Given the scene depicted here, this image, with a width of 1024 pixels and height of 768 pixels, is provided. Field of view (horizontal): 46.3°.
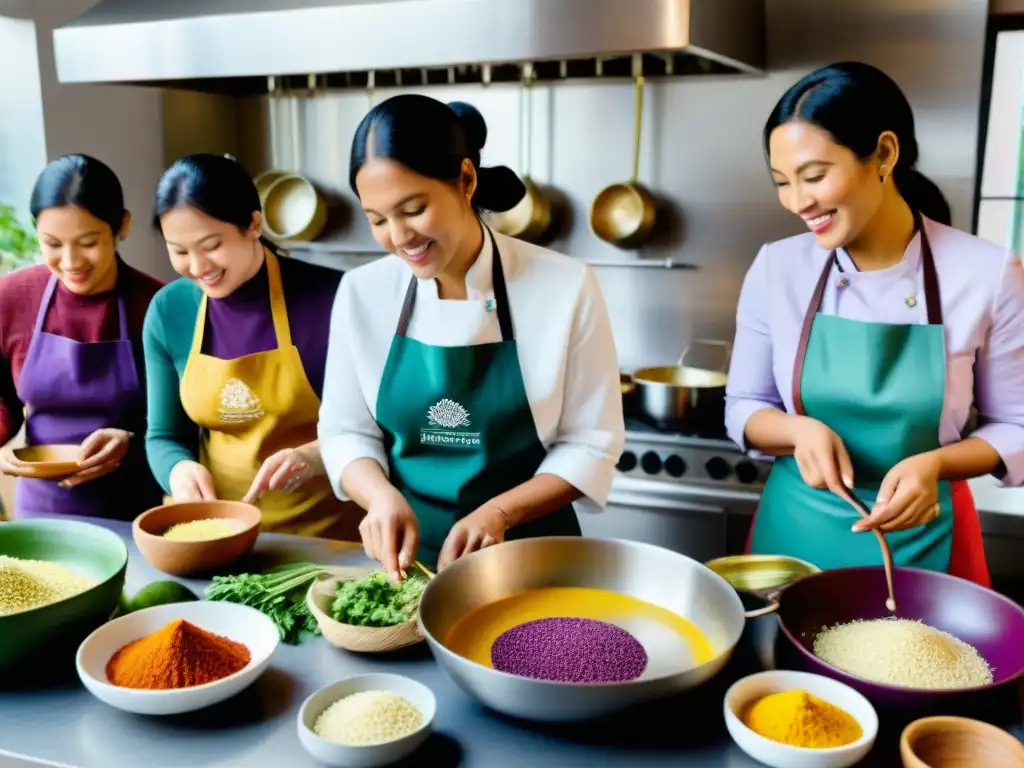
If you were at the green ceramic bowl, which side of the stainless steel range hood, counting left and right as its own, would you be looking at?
front

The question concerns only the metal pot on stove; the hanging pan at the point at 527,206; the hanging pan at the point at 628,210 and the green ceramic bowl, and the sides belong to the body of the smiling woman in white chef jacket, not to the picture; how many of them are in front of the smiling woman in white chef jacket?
1

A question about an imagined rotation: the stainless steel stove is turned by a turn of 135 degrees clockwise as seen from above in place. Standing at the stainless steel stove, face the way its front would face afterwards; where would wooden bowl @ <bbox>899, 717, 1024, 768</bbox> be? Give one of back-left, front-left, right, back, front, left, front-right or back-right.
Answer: back-left

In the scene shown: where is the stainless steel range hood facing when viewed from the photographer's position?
facing the viewer

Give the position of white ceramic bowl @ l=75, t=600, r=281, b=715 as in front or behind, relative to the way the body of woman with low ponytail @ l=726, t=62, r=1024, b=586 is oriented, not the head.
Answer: in front

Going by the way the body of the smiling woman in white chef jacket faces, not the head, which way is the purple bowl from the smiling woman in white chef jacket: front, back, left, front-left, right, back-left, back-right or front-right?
left

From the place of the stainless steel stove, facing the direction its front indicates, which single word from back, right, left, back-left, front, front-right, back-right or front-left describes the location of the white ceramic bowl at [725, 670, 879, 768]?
front

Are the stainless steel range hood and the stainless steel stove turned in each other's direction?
no

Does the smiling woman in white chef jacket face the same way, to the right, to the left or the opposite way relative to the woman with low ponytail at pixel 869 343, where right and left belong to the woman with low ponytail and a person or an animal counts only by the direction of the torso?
the same way

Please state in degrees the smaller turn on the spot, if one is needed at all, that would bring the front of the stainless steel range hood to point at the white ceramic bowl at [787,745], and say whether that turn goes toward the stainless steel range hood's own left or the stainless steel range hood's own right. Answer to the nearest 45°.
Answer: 0° — it already faces it

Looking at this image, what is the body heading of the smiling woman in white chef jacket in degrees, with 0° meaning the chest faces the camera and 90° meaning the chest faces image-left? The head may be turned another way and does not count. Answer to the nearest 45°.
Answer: approximately 45°

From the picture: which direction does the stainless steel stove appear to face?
toward the camera

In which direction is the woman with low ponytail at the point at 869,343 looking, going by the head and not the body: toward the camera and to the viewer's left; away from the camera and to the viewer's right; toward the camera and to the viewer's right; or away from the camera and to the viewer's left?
toward the camera and to the viewer's left

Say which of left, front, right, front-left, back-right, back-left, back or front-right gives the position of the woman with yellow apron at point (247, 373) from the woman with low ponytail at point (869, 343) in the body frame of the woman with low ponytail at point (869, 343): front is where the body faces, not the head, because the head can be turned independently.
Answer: front-right

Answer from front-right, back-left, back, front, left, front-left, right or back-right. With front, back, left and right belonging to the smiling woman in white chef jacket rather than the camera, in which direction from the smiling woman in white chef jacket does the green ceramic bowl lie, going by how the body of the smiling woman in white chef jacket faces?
front

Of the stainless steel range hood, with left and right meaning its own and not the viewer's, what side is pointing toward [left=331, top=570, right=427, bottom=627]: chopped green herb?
front

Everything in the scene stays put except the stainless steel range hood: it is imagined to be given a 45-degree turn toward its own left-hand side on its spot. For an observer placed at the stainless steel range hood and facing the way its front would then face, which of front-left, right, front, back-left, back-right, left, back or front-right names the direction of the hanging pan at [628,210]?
left

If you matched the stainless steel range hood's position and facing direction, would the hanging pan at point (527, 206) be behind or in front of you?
behind

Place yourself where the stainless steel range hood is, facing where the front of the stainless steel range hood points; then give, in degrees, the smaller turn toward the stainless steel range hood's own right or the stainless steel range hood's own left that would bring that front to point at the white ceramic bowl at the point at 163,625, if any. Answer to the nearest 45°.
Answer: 0° — it already faces it
